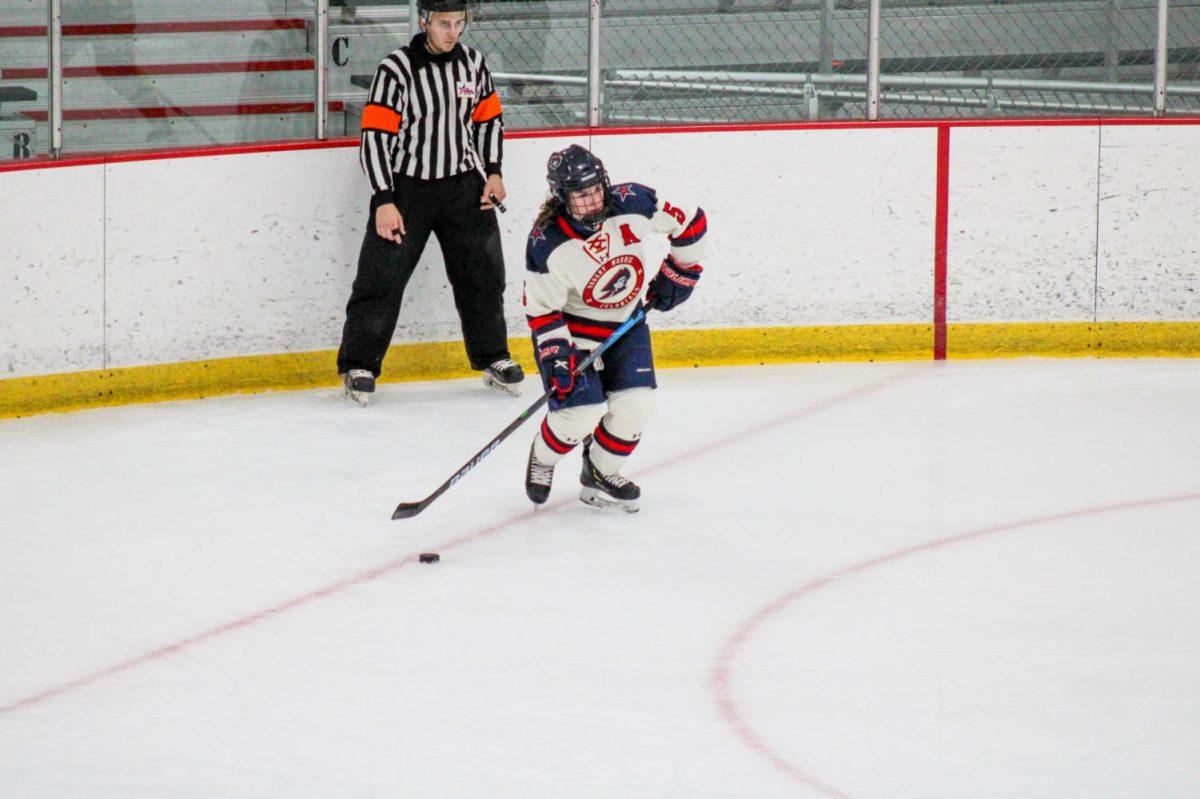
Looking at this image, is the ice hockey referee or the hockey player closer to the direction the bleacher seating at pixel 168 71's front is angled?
the hockey player

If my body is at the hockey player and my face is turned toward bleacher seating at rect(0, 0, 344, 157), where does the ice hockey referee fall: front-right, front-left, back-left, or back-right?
front-right

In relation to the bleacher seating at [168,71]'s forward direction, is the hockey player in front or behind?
in front

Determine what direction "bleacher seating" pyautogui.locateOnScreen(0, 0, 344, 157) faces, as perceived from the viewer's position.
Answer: facing the viewer
